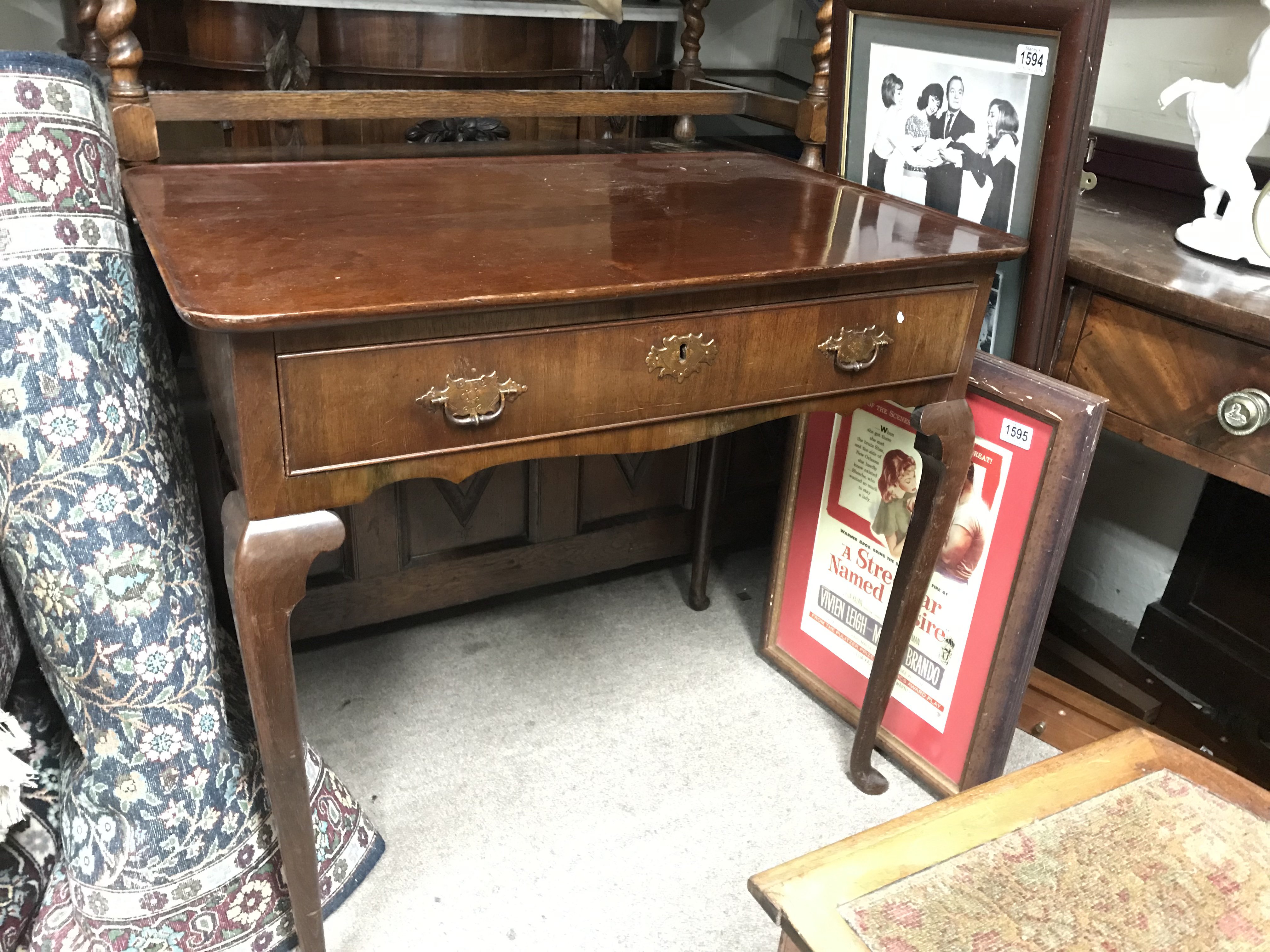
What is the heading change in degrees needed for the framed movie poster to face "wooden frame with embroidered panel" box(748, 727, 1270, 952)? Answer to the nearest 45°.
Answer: approximately 45° to its left

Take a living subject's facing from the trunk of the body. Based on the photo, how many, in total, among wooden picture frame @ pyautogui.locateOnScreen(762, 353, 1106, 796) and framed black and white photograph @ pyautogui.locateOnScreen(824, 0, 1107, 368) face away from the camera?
0

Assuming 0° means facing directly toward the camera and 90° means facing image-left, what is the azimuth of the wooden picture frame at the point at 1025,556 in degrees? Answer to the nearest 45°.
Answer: approximately 45°

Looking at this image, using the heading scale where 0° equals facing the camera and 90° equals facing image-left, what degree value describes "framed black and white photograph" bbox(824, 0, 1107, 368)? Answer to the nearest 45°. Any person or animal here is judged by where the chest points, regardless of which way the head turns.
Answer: approximately 45°

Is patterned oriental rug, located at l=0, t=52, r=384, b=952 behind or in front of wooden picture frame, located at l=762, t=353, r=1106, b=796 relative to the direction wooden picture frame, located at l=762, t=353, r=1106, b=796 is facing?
in front

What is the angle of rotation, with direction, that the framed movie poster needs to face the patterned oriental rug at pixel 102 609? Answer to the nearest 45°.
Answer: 0° — it already faces it
